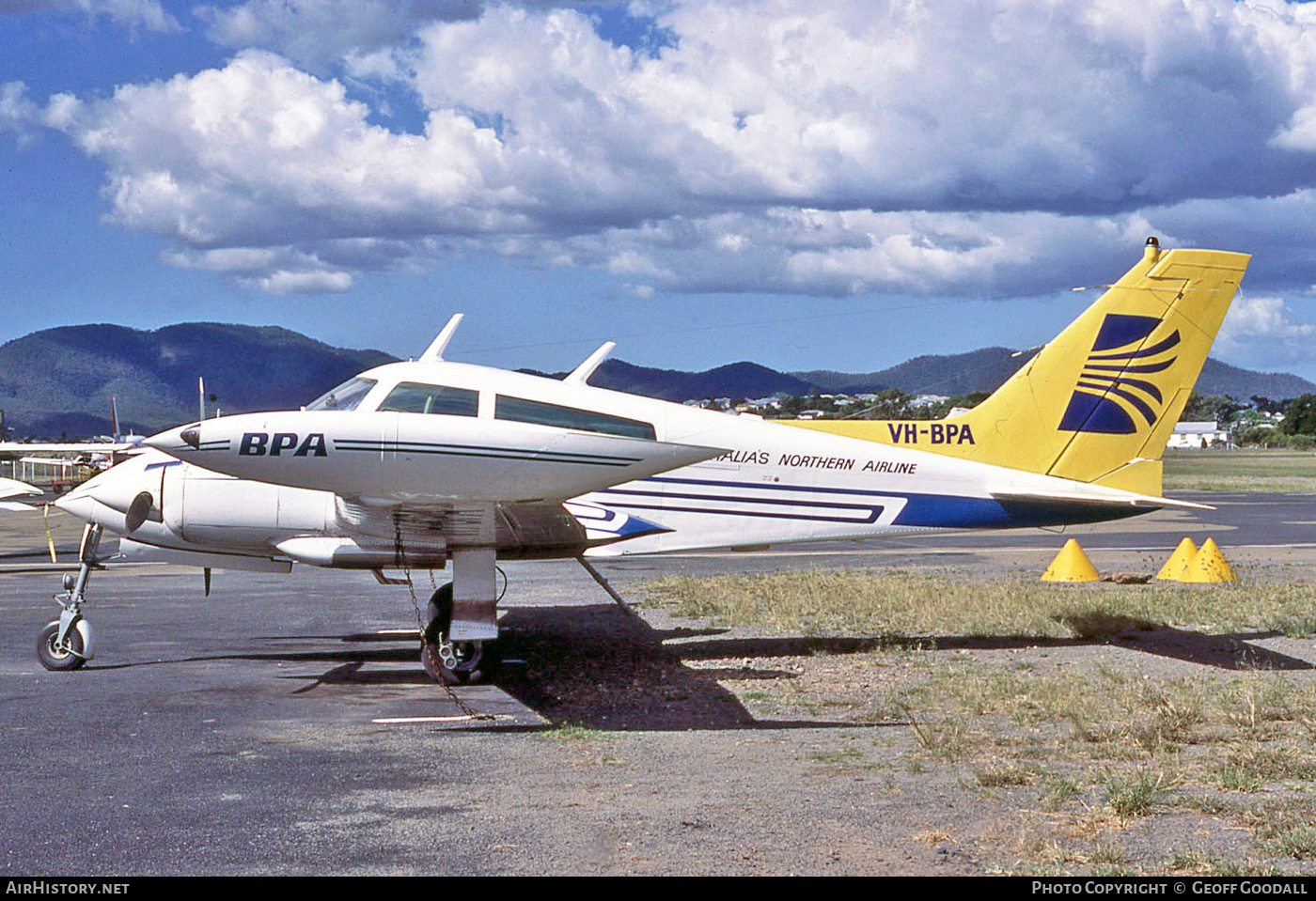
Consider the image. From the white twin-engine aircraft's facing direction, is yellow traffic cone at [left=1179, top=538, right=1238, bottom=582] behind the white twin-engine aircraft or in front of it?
behind

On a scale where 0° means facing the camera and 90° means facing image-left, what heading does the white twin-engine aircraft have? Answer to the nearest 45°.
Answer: approximately 90°

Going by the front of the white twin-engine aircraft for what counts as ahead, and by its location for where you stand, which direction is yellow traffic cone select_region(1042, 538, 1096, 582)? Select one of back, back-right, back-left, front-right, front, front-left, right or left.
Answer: back-right

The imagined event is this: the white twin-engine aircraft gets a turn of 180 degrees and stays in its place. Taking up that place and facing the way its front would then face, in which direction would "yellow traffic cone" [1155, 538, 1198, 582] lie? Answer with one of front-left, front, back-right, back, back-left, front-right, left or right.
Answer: front-left
